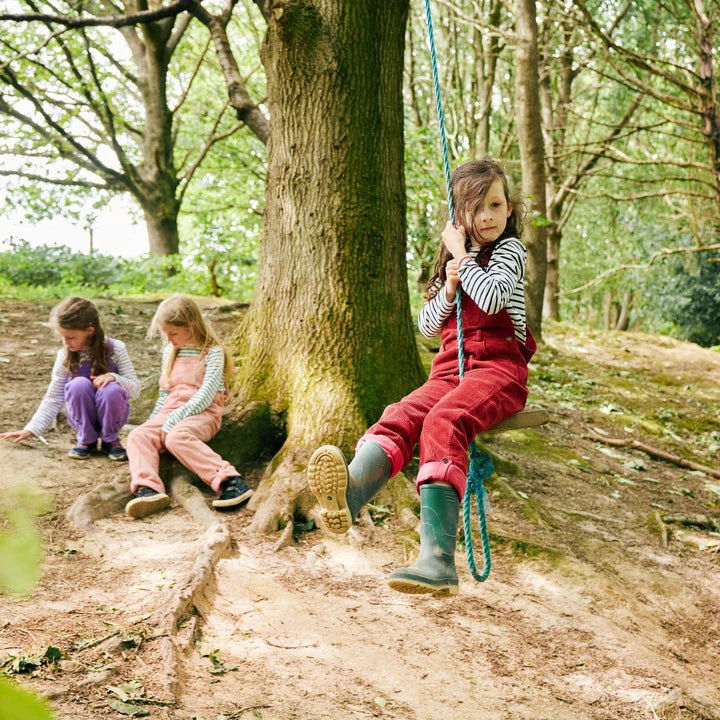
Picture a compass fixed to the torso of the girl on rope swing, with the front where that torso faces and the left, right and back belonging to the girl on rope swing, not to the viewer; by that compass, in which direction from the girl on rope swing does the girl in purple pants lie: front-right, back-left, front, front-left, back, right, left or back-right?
right

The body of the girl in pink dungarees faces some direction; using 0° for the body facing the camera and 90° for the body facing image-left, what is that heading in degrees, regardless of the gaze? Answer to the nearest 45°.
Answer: approximately 45°

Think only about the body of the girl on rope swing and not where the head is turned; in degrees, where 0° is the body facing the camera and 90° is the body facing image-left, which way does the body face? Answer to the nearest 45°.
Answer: approximately 45°

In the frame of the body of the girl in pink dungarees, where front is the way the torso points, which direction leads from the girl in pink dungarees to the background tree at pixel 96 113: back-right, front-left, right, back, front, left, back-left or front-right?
back-right

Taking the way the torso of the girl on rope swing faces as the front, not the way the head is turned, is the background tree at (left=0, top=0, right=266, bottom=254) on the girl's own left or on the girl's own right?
on the girl's own right

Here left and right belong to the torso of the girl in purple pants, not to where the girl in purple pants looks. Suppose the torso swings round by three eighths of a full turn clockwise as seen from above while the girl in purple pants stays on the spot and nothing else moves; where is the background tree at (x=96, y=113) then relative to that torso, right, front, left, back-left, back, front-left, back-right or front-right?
front-right

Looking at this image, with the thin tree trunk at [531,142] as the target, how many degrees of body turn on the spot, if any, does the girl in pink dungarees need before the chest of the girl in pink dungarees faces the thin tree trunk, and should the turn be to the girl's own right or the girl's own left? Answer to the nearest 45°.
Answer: approximately 180°

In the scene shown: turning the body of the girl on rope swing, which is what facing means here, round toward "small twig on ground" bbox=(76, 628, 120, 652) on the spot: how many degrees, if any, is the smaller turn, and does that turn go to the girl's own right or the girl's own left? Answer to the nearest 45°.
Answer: approximately 45° to the girl's own right

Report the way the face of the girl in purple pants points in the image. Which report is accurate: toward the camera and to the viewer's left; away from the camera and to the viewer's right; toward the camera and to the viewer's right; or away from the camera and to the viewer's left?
toward the camera and to the viewer's left

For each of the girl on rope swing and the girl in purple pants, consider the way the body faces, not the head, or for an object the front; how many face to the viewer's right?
0

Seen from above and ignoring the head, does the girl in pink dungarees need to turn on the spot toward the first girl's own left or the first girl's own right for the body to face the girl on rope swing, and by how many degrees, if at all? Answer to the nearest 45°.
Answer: approximately 90° to the first girl's own left

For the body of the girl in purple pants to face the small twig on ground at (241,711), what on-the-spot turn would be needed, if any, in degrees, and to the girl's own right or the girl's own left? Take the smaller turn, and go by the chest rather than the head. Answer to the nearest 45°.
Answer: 0° — they already face it

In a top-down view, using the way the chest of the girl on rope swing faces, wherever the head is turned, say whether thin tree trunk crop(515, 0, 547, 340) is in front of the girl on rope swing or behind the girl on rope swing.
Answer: behind

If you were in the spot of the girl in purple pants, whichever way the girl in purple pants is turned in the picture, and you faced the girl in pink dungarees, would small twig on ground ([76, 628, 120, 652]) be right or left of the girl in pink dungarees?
right
